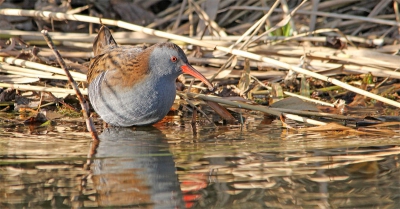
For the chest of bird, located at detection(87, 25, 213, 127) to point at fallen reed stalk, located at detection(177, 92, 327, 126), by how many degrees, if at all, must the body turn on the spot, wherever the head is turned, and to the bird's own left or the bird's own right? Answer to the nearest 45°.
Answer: approximately 45° to the bird's own left

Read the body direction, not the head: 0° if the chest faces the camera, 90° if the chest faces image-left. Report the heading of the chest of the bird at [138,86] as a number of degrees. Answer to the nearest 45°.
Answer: approximately 315°
